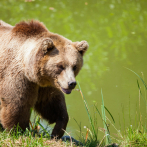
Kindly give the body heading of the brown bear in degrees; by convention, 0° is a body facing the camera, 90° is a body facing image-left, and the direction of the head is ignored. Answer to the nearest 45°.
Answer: approximately 315°
